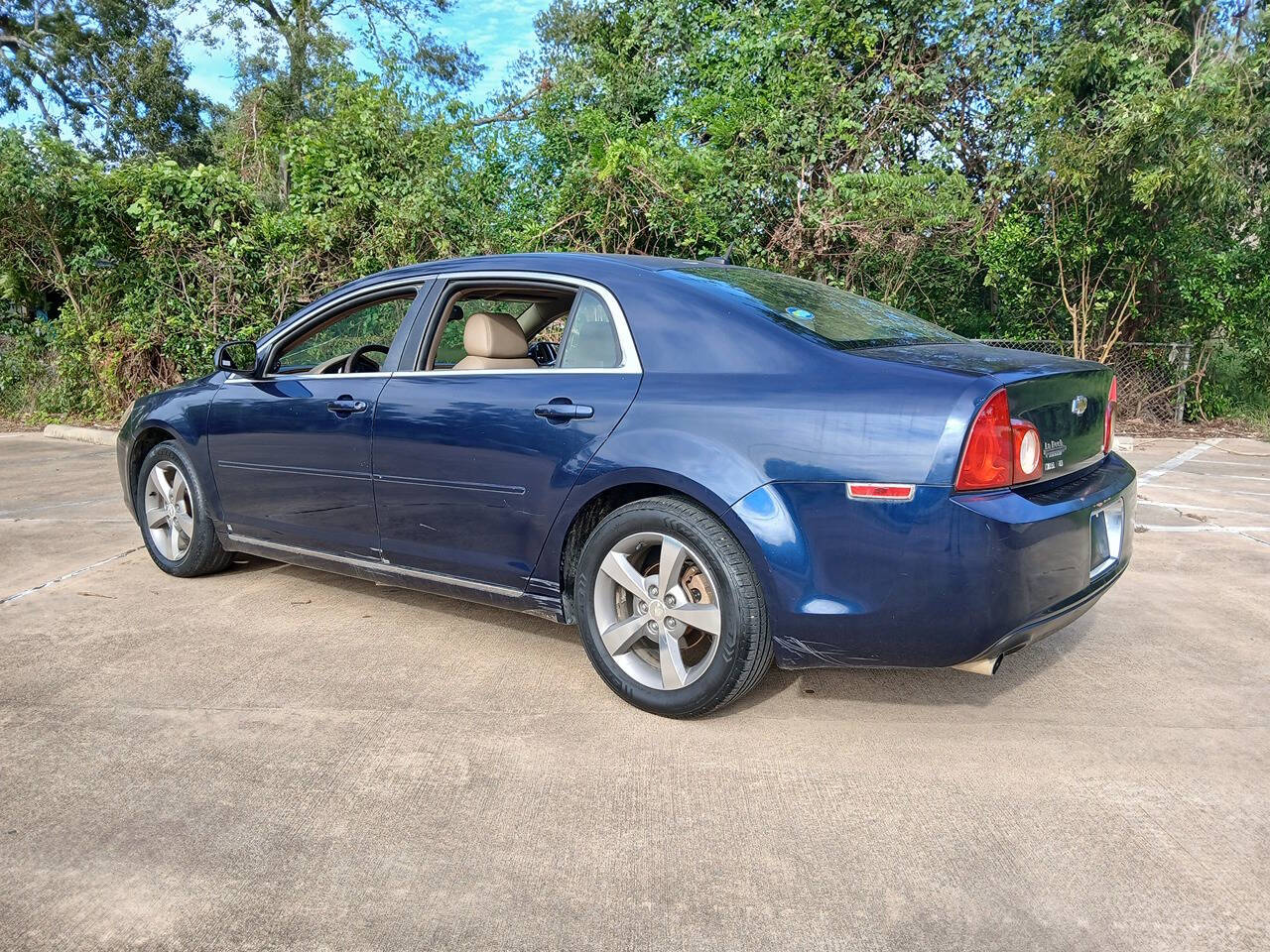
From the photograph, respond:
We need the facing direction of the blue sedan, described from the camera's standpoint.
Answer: facing away from the viewer and to the left of the viewer

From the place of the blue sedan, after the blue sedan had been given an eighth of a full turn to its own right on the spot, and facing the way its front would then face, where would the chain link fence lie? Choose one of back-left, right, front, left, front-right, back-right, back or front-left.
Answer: front-right

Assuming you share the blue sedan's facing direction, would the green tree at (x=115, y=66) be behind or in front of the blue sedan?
in front
